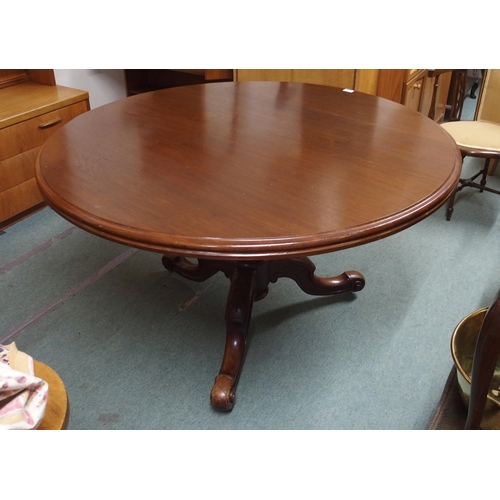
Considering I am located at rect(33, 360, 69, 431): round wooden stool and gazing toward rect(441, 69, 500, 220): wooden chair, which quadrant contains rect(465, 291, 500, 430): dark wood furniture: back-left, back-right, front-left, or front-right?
front-right

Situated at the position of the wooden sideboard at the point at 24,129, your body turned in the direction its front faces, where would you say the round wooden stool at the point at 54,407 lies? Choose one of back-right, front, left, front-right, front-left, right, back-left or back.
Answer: front-right

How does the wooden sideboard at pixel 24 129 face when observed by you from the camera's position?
facing the viewer and to the right of the viewer

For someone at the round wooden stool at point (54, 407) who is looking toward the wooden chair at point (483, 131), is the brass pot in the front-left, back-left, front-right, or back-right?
front-right

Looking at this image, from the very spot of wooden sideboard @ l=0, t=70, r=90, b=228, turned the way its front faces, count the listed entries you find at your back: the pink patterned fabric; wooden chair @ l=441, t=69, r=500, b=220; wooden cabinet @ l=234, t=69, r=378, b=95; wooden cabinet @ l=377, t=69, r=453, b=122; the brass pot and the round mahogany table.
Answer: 0

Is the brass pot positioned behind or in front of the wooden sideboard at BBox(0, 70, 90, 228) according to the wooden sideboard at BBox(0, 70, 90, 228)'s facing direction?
in front

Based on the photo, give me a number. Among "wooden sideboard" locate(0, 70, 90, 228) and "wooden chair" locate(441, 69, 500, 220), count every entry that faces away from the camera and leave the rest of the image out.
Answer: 0

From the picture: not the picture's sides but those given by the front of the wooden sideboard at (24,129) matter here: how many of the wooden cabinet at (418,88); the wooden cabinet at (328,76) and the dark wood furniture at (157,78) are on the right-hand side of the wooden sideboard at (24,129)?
0

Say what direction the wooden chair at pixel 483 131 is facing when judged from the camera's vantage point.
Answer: facing the viewer and to the left of the viewer

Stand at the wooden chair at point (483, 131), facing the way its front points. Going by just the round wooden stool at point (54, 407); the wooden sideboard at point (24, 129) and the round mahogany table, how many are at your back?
0

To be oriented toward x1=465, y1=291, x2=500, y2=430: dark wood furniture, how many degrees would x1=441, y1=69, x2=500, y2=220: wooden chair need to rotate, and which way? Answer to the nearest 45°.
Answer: approximately 45° to its left

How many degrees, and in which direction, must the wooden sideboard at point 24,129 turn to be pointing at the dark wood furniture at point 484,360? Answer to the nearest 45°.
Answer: approximately 45° to its right

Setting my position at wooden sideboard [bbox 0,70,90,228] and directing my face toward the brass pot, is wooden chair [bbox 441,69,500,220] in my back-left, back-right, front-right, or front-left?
front-left

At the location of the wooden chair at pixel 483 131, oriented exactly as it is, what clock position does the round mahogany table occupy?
The round mahogany table is roughly at 11 o'clock from the wooden chair.

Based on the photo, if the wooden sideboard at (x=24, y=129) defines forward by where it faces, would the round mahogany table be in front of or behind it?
in front
